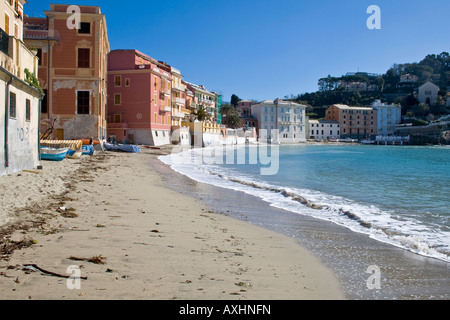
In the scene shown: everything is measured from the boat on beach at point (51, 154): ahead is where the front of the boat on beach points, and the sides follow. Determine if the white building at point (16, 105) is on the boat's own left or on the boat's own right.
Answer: on the boat's own right
